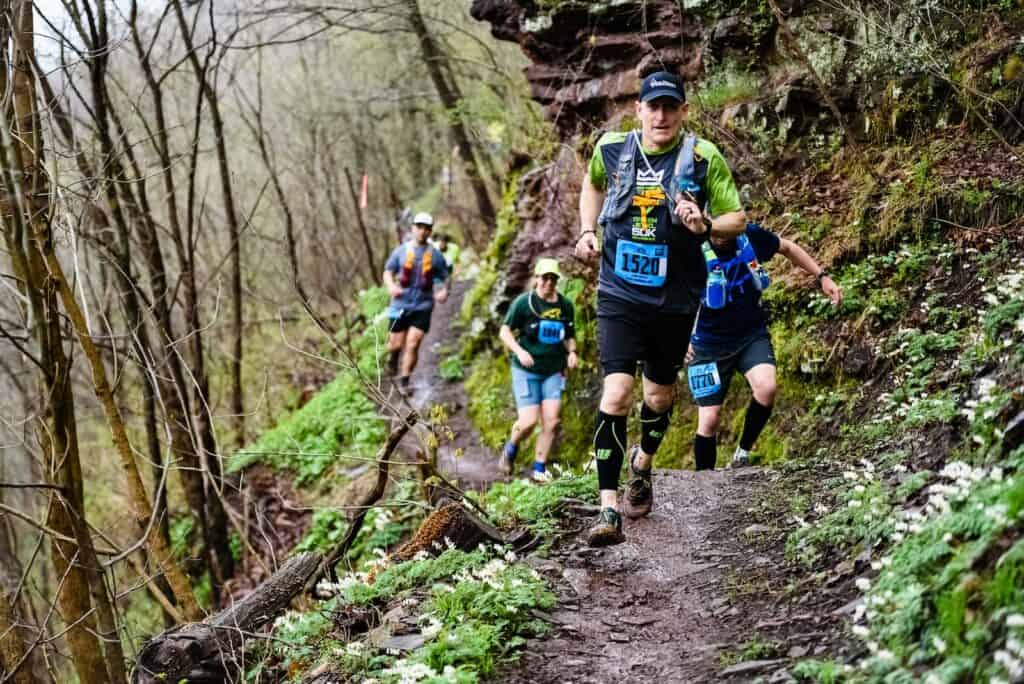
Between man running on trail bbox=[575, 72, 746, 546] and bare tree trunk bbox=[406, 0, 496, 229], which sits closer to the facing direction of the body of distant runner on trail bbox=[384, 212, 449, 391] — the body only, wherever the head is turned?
the man running on trail

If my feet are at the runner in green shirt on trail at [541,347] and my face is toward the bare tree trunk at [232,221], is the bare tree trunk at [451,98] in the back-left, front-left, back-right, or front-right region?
front-right

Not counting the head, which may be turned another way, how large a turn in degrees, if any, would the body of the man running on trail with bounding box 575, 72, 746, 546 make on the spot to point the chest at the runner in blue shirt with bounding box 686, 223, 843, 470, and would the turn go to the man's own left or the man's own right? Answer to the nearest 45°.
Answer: approximately 180°

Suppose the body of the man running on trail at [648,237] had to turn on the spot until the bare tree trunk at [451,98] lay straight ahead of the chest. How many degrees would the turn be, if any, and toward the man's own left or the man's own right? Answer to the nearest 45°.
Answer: approximately 180°

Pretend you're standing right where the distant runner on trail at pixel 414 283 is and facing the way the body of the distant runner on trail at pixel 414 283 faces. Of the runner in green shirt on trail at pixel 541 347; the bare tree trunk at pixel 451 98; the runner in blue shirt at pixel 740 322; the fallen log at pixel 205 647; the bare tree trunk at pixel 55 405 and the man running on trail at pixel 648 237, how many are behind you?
1

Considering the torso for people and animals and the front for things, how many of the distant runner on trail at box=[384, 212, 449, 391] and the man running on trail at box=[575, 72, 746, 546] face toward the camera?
2

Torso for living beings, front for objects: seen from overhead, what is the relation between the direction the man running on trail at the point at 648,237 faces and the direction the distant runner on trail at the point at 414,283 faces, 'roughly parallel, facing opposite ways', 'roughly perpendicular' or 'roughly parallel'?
roughly parallel

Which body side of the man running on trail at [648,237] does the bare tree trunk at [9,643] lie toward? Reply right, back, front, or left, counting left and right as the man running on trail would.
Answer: right

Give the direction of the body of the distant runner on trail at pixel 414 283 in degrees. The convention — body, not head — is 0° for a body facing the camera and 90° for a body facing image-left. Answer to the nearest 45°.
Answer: approximately 0°

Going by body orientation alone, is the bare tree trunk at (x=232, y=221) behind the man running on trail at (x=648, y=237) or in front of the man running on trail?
behind

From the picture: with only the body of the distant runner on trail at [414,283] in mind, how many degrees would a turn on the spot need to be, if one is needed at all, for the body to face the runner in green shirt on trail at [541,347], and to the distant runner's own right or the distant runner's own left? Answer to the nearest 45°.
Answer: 0° — they already face them

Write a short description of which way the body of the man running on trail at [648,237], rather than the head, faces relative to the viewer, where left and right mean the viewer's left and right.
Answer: facing the viewer
